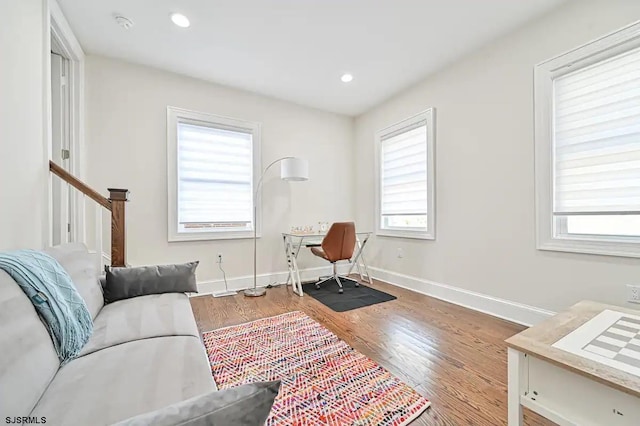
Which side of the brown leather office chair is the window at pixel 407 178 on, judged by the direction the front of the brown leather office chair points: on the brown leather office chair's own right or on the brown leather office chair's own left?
on the brown leather office chair's own right

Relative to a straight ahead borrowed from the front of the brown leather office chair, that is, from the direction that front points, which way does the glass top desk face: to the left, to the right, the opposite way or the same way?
the opposite way

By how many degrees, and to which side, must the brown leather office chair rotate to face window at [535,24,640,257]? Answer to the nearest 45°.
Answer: approximately 180°

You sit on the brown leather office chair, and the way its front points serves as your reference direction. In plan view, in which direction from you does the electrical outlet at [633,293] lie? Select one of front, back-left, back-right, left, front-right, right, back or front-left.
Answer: back

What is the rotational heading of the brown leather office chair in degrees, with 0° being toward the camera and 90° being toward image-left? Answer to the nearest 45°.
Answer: approximately 135°

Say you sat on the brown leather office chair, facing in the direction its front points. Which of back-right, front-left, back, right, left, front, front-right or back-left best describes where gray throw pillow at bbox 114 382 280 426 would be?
back-left

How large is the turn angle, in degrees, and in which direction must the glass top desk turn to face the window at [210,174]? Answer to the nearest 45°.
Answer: approximately 135° to its right

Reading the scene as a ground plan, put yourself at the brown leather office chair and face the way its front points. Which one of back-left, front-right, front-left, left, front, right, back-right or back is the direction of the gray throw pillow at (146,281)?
left

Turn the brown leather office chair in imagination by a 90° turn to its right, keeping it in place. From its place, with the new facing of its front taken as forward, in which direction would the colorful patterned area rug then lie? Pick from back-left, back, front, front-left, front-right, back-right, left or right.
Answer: back-right

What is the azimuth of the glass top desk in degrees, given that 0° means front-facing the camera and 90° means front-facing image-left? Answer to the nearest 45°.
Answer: approximately 315°

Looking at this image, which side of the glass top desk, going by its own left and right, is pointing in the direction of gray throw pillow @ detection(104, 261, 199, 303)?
right
